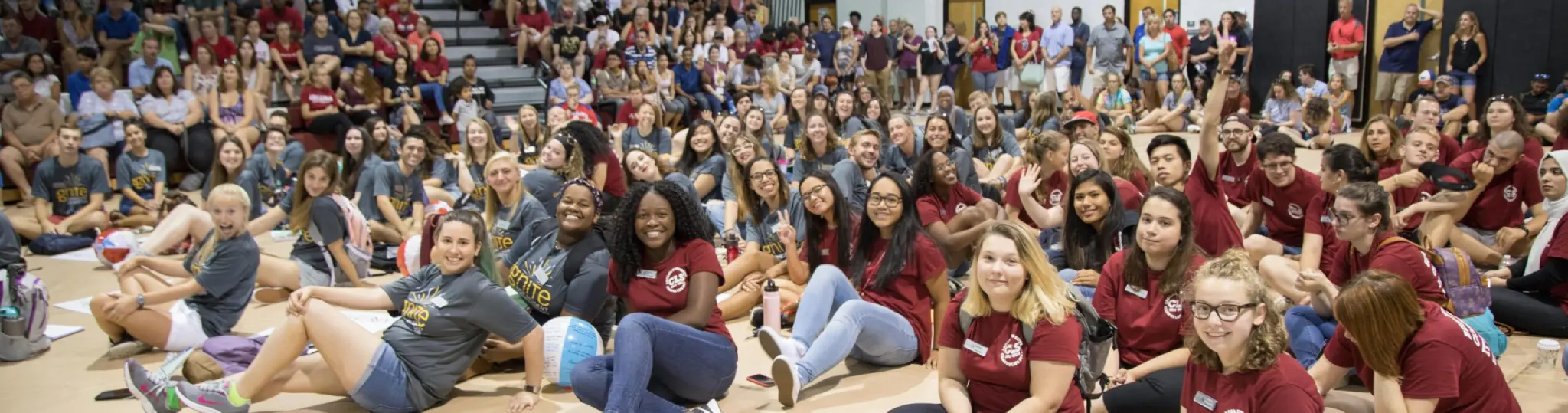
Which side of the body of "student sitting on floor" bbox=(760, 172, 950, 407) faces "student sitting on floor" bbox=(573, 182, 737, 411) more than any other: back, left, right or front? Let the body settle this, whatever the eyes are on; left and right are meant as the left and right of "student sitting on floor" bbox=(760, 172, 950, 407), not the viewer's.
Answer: front

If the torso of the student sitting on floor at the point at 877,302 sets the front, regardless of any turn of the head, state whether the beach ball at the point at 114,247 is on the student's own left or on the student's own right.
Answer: on the student's own right

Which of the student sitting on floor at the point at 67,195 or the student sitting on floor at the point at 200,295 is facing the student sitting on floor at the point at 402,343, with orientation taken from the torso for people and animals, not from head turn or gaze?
the student sitting on floor at the point at 67,195

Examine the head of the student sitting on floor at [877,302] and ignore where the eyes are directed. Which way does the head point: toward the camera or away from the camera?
toward the camera

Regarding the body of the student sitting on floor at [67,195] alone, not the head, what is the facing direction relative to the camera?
toward the camera

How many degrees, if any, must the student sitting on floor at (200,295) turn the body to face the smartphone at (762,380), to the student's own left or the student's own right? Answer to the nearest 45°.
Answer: approximately 135° to the student's own left

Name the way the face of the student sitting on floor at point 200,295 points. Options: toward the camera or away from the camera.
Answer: toward the camera

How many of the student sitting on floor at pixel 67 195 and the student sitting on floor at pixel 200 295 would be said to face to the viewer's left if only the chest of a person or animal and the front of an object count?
1

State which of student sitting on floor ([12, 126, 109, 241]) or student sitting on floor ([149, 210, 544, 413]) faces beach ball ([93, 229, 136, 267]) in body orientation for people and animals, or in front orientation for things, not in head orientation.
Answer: student sitting on floor ([12, 126, 109, 241])

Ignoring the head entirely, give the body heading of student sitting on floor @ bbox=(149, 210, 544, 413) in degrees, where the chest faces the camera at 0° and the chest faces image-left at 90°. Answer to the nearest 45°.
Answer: approximately 45°

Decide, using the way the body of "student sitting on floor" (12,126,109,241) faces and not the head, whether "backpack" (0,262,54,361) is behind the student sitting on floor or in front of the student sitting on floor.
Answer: in front

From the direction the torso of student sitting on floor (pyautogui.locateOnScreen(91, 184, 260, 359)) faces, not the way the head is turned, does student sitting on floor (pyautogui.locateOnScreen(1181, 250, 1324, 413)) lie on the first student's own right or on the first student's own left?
on the first student's own left

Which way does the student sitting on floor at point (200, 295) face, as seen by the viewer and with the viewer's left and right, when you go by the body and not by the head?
facing to the left of the viewer
